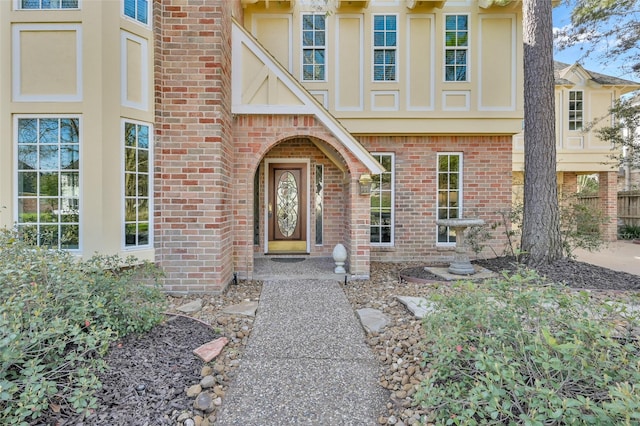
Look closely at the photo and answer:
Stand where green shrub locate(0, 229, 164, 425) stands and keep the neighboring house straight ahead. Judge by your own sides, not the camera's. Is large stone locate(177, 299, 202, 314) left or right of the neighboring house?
left

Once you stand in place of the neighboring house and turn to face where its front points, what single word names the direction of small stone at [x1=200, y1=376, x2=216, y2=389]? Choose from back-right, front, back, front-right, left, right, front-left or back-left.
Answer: front

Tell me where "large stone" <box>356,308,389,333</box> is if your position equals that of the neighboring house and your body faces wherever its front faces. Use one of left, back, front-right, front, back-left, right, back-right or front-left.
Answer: front

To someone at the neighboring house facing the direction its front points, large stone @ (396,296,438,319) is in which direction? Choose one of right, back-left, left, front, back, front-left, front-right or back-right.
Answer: front

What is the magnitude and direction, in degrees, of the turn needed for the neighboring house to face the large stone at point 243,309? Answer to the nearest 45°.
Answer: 0° — it already faces it

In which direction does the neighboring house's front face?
toward the camera

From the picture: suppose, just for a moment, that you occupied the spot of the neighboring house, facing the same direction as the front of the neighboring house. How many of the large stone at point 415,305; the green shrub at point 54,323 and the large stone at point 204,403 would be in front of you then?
3

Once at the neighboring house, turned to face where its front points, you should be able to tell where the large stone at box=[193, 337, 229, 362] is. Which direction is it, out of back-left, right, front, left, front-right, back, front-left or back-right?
front

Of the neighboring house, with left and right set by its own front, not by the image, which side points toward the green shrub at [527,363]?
front

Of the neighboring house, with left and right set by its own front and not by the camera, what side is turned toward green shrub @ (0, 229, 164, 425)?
front

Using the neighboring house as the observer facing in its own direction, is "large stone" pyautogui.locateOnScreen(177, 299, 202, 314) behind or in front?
in front
